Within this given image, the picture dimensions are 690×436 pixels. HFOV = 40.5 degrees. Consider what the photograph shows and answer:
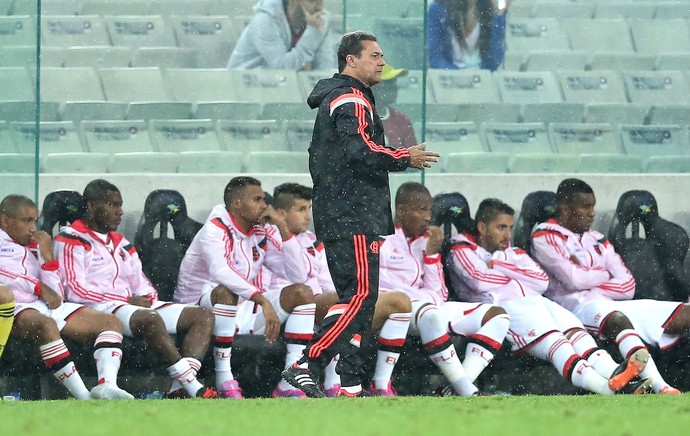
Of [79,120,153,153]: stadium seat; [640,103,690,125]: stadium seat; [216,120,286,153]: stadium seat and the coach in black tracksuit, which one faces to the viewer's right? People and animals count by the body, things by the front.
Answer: the coach in black tracksuit

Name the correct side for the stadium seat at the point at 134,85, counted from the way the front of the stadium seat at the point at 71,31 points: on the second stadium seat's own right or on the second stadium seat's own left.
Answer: on the second stadium seat's own left

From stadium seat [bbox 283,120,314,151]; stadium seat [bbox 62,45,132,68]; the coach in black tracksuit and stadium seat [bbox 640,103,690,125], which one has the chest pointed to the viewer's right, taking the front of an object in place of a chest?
the coach in black tracksuit

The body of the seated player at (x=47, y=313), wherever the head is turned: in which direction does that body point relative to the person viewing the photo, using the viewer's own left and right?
facing the viewer and to the right of the viewer

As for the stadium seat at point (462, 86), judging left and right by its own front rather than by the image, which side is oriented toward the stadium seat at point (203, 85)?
right

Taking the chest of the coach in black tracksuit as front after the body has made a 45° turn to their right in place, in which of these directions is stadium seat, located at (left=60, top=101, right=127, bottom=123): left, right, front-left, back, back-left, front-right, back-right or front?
back

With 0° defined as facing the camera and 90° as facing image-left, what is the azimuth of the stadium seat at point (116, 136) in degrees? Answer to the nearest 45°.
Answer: approximately 0°

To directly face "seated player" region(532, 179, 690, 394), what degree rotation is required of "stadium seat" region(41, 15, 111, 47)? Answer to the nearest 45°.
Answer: approximately 90° to its left

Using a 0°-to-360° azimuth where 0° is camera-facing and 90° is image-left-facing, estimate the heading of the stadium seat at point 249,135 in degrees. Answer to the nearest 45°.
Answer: approximately 0°
